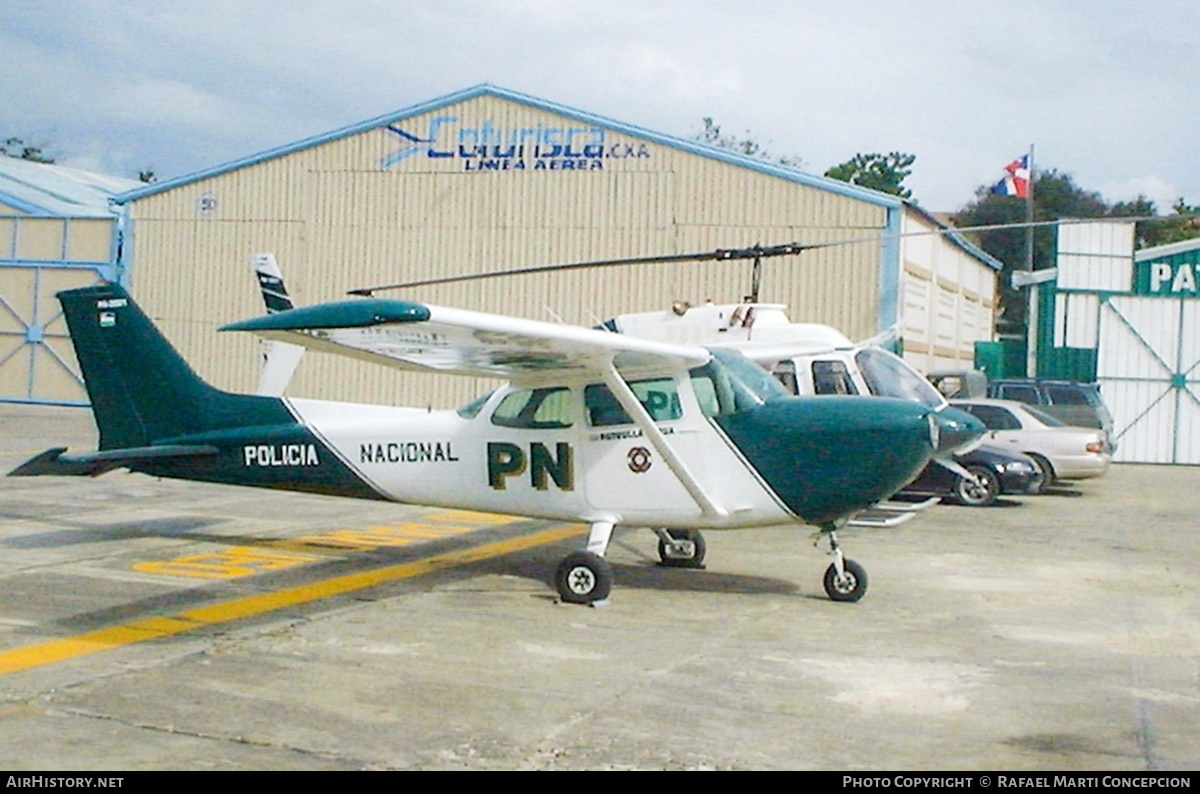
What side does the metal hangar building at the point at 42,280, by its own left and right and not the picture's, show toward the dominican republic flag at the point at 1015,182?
left

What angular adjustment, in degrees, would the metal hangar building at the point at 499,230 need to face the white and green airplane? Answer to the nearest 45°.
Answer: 0° — it already faces it

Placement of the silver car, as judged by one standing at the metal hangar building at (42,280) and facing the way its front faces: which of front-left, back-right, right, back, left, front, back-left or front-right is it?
front-left

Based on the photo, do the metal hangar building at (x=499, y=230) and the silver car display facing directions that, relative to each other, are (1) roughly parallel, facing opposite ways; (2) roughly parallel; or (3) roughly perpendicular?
roughly perpendicular

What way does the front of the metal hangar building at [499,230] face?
toward the camera

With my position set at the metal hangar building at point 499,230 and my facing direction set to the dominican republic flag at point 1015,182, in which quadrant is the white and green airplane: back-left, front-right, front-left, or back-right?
back-right

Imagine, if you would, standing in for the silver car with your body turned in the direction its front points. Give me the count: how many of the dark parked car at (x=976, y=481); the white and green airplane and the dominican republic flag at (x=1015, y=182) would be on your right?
1

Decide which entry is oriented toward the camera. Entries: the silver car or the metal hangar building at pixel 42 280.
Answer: the metal hangar building
